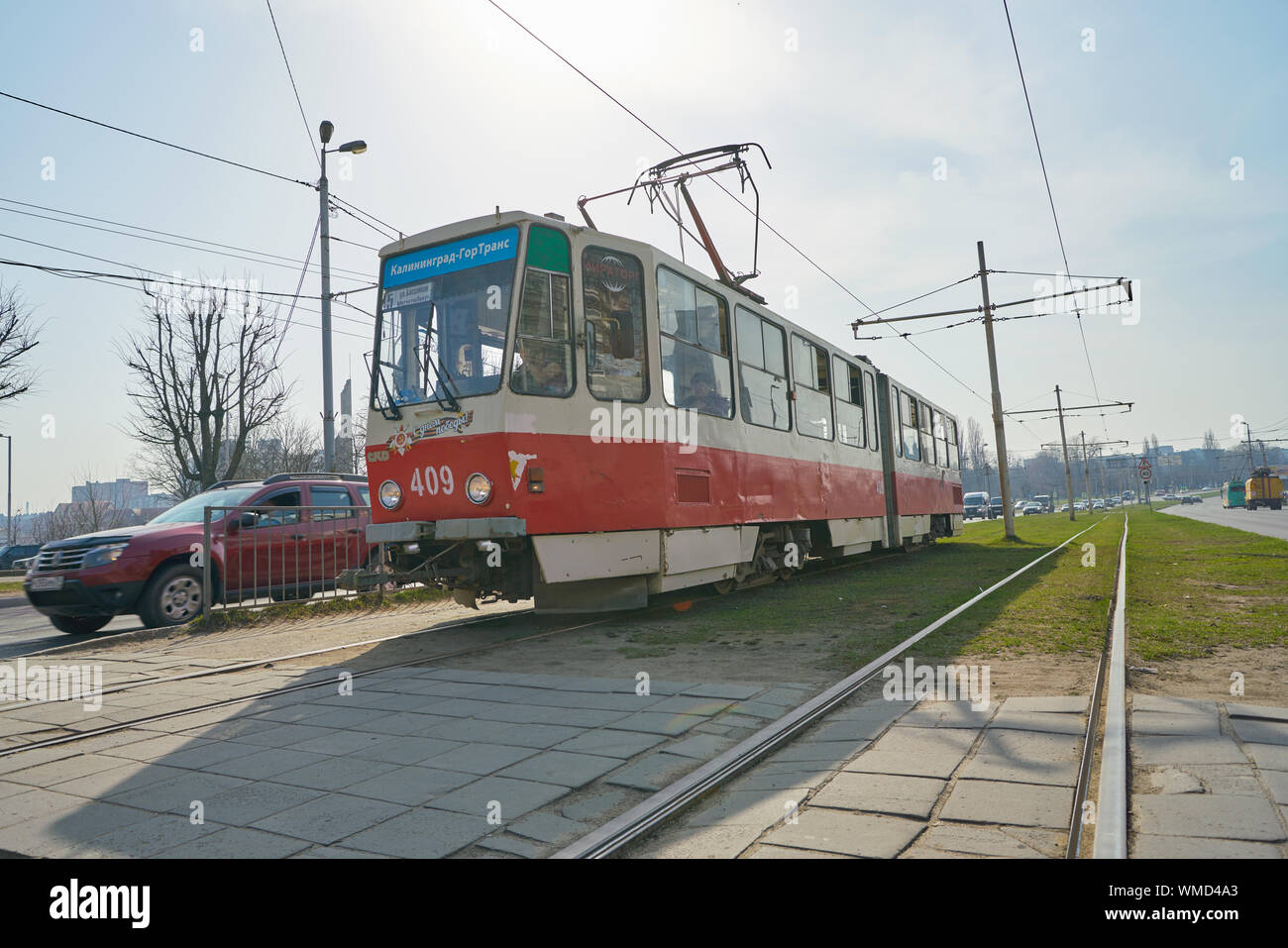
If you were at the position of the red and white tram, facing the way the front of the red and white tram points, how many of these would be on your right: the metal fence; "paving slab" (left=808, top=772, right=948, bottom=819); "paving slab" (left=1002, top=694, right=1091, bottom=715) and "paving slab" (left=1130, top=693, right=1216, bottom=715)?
1

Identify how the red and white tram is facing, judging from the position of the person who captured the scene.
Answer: facing the viewer and to the left of the viewer

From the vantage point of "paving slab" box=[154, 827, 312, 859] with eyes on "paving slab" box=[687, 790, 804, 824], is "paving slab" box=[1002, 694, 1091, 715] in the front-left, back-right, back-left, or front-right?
front-left

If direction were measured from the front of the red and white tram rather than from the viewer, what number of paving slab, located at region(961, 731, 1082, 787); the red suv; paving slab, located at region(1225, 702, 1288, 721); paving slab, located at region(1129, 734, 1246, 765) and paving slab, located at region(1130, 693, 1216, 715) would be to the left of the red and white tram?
4

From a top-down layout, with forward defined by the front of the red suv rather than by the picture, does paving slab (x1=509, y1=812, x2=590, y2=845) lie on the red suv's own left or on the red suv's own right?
on the red suv's own left

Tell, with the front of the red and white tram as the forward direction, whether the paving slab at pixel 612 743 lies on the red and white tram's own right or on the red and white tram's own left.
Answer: on the red and white tram's own left

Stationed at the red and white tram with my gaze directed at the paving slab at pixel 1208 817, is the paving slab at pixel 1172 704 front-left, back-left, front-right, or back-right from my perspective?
front-left

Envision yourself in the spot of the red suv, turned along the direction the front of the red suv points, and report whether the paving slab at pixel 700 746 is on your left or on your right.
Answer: on your left

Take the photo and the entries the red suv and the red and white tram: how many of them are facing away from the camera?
0

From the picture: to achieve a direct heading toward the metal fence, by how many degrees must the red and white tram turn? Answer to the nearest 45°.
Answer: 0° — it already faces it

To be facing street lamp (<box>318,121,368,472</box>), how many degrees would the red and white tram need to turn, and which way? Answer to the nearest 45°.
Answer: approximately 90° to its right

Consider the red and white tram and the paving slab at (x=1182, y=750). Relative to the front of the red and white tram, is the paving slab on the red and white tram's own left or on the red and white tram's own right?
on the red and white tram's own left

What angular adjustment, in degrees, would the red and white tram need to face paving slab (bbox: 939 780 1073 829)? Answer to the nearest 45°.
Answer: approximately 90° to its left

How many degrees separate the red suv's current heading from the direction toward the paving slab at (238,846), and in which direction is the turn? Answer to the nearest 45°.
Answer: approximately 45° to its left

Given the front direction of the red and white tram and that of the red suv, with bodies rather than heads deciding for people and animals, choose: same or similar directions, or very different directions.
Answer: same or similar directions

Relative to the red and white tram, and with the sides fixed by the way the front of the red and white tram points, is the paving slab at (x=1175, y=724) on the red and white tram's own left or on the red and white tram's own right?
on the red and white tram's own left

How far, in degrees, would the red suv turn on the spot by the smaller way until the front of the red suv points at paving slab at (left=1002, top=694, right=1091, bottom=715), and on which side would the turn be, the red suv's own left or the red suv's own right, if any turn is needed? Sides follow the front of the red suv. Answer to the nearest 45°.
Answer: approximately 90° to the red suv's own left

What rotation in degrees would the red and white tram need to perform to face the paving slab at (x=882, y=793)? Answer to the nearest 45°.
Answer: approximately 45° to its left
